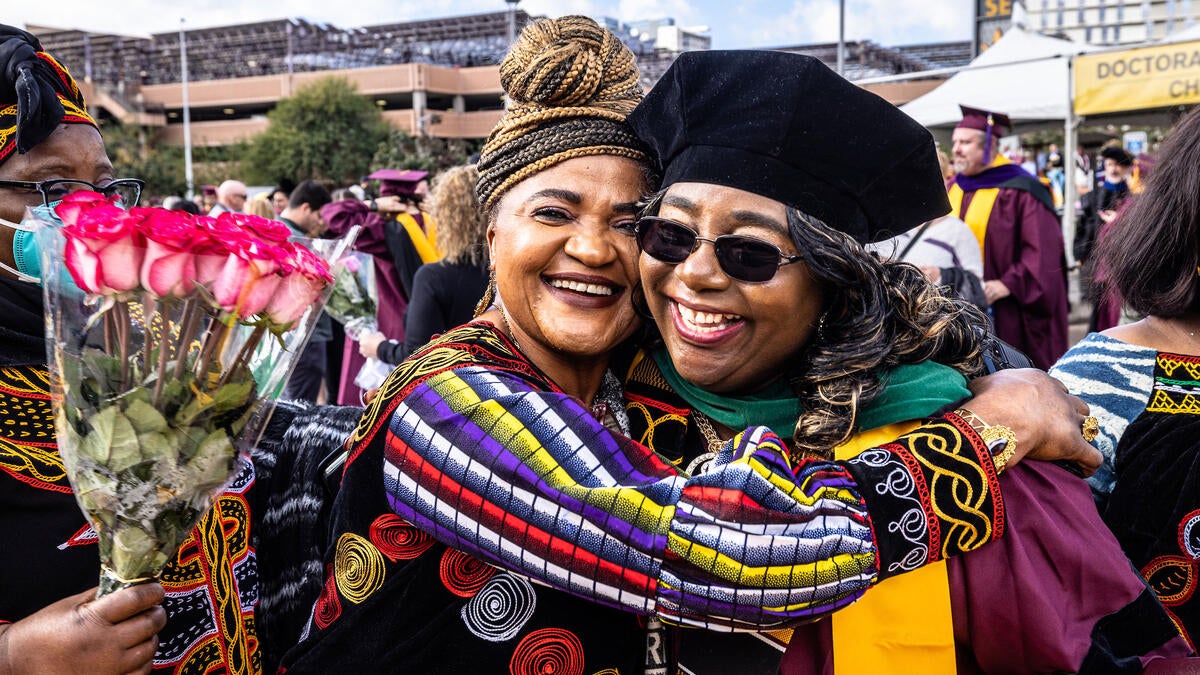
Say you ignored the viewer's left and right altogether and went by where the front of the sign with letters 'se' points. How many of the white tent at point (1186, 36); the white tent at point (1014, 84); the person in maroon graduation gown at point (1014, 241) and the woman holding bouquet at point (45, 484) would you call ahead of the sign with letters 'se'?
4

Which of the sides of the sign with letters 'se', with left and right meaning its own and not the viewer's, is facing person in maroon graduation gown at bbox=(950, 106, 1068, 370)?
front

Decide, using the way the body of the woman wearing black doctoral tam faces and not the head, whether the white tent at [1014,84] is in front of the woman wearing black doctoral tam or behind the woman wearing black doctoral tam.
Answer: behind

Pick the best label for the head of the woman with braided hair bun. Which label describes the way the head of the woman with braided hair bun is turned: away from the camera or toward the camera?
toward the camera

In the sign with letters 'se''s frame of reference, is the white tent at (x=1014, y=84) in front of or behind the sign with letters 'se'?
in front

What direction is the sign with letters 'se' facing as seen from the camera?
toward the camera

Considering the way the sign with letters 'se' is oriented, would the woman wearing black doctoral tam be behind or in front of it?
in front

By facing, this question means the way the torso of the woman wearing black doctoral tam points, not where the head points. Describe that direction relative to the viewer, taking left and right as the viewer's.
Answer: facing the viewer and to the left of the viewer

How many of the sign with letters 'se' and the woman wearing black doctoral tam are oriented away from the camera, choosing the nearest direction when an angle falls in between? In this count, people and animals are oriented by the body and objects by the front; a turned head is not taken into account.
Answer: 0

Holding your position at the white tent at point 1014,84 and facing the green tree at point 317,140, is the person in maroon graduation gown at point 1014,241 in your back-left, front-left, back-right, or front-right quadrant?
back-left

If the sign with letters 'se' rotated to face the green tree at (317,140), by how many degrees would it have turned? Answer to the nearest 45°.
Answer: approximately 135° to its right
